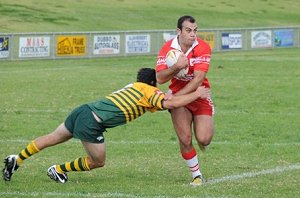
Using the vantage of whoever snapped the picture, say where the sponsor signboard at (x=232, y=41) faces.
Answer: facing the viewer

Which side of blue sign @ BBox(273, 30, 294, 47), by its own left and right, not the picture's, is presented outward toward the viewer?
front

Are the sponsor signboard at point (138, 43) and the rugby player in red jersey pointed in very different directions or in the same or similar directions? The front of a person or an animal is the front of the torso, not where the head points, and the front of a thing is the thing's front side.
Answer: same or similar directions

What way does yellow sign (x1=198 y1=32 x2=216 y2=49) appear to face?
toward the camera

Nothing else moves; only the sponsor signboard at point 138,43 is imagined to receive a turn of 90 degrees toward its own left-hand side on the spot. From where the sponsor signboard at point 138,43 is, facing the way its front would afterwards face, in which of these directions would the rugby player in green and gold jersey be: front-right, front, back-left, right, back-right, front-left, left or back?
right

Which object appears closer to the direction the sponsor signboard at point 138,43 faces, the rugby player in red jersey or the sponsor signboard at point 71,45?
the rugby player in red jersey

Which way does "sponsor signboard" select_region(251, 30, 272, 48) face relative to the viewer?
toward the camera

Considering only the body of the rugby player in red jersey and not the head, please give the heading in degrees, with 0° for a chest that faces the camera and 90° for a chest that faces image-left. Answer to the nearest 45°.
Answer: approximately 0°

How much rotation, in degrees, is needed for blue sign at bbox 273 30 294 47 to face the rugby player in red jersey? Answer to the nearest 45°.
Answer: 0° — it already faces them

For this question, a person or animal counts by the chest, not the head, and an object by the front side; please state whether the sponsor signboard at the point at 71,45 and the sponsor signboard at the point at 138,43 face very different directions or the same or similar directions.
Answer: same or similar directions

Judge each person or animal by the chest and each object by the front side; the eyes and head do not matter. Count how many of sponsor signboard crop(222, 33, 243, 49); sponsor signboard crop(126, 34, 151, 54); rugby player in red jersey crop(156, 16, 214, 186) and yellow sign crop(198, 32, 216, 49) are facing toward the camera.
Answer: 4
